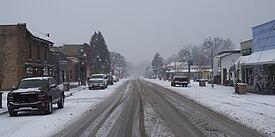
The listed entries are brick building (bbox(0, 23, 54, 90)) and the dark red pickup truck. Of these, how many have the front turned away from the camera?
0

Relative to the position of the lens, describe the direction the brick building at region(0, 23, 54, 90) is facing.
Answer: facing the viewer and to the right of the viewer

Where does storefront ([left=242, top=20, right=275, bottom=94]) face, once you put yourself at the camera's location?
facing the viewer and to the left of the viewer

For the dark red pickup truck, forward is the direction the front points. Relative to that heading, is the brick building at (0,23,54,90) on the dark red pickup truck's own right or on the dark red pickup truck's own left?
on the dark red pickup truck's own right

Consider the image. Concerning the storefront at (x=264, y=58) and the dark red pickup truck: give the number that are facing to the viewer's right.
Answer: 0

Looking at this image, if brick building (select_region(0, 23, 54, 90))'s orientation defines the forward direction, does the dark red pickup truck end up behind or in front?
in front

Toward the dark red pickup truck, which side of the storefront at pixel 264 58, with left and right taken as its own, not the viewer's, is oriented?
front

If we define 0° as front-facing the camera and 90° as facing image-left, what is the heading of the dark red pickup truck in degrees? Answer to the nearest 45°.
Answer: approximately 45°

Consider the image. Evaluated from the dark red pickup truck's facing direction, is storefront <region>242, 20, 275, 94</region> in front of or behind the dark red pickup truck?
behind

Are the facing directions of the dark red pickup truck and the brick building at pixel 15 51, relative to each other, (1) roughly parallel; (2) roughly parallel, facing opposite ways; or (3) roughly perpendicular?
roughly perpendicular
